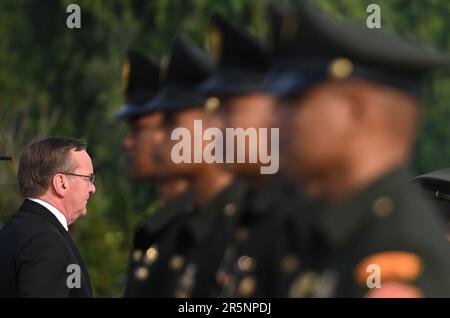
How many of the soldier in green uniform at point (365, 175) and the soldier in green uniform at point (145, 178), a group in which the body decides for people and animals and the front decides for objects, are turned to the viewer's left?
2

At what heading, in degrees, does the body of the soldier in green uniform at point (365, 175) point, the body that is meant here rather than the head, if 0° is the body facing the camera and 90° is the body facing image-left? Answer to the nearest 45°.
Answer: approximately 90°

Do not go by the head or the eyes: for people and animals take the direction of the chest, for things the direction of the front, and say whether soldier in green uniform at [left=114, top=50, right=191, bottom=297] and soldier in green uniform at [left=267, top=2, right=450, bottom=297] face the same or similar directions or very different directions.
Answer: same or similar directions

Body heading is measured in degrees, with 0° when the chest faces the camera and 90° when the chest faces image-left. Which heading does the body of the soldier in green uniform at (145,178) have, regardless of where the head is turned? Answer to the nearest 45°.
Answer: approximately 90°

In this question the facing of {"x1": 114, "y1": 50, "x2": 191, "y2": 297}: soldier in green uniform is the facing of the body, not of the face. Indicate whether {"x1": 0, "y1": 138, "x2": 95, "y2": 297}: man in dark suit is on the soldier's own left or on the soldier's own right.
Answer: on the soldier's own right

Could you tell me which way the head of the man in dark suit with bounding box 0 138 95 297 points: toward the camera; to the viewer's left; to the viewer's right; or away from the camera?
to the viewer's right

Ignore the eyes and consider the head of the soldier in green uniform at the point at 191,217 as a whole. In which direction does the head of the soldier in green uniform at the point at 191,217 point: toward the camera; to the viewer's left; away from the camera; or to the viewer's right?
to the viewer's left

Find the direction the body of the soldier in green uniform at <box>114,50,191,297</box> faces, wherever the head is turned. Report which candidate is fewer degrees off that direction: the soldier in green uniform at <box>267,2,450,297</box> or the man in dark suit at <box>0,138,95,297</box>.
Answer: the man in dark suit
